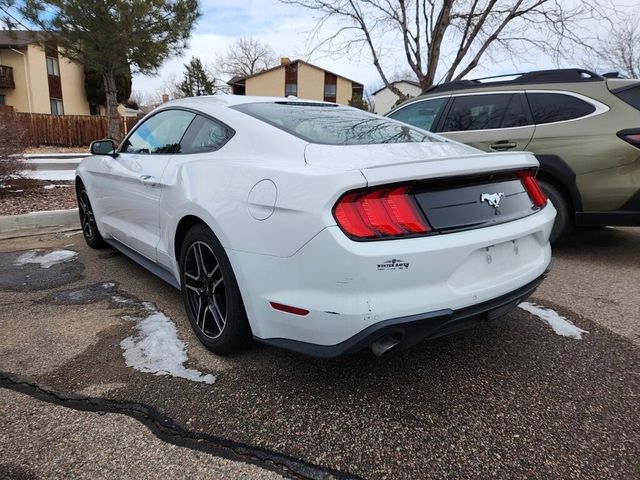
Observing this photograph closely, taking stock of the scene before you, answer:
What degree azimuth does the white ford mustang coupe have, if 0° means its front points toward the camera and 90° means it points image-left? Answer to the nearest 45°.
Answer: approximately 135°

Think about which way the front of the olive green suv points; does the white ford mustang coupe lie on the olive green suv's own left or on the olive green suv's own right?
on the olive green suv's own left

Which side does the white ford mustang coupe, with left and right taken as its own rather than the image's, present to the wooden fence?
front

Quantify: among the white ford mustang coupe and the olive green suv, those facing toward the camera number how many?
0

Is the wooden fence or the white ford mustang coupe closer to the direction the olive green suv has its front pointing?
the wooden fence

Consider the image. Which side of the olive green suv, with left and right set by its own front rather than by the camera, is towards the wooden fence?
front

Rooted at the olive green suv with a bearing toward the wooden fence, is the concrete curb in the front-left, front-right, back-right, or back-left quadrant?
front-left

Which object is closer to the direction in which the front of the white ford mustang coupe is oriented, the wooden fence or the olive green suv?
the wooden fence

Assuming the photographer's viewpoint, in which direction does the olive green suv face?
facing away from the viewer and to the left of the viewer

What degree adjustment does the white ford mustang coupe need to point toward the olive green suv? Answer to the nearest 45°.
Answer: approximately 90° to its right

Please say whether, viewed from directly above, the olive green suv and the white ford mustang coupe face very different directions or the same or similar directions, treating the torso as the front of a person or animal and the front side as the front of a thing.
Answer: same or similar directions
